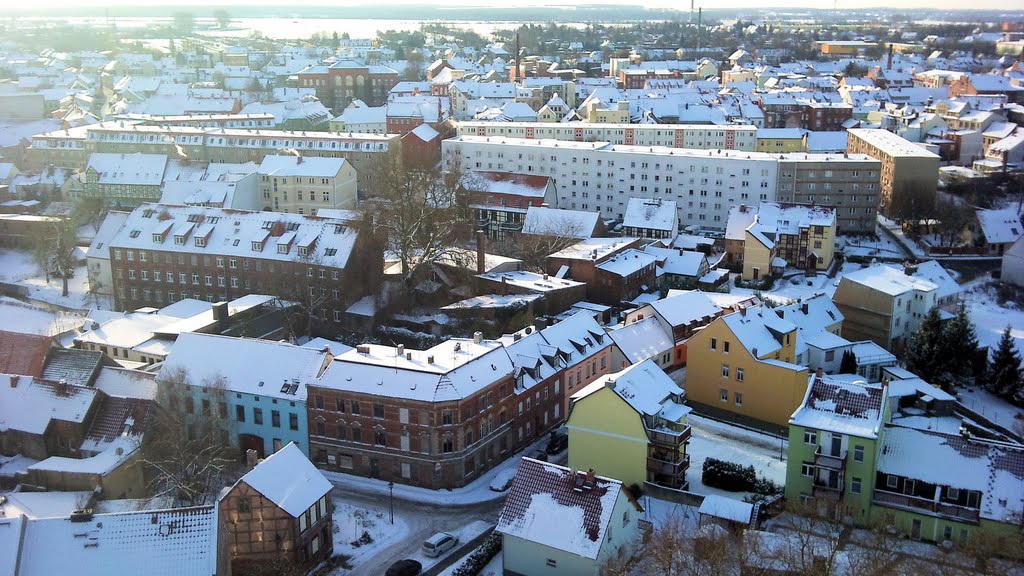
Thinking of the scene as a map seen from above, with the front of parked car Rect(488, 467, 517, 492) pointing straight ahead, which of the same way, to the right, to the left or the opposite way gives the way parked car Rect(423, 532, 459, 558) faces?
the opposite way

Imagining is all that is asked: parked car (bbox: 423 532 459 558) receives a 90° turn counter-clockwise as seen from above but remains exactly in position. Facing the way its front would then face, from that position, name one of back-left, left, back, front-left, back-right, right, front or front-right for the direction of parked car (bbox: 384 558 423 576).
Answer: left

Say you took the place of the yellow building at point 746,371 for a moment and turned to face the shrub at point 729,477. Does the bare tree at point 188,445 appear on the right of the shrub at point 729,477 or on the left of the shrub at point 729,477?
right

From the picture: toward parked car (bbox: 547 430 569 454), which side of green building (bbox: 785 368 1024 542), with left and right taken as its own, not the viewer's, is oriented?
right

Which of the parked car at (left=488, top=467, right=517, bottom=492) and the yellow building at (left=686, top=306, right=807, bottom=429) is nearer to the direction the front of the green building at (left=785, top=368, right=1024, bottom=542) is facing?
the parked car

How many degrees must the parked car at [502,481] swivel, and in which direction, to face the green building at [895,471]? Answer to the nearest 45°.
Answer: approximately 135° to its left

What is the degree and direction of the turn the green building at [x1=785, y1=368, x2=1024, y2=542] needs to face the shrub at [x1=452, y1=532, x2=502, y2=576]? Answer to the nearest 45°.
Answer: approximately 45° to its right

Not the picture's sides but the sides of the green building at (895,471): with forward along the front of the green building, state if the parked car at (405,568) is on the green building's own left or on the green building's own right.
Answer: on the green building's own right

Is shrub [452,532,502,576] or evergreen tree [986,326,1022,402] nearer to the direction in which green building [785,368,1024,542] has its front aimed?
the shrub

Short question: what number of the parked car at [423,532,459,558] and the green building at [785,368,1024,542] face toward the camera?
1

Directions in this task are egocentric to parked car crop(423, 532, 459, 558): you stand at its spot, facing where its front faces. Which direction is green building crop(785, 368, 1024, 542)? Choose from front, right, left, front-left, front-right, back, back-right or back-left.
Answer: front-right

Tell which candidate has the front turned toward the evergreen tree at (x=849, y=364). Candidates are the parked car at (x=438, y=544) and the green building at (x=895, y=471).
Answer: the parked car

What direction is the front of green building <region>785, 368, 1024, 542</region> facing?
toward the camera

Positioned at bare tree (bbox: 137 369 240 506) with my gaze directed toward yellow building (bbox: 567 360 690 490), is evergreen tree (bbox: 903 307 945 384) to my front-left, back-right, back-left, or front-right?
front-left

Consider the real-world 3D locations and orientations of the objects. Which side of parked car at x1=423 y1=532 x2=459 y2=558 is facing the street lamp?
left

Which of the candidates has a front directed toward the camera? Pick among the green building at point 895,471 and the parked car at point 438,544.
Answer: the green building
